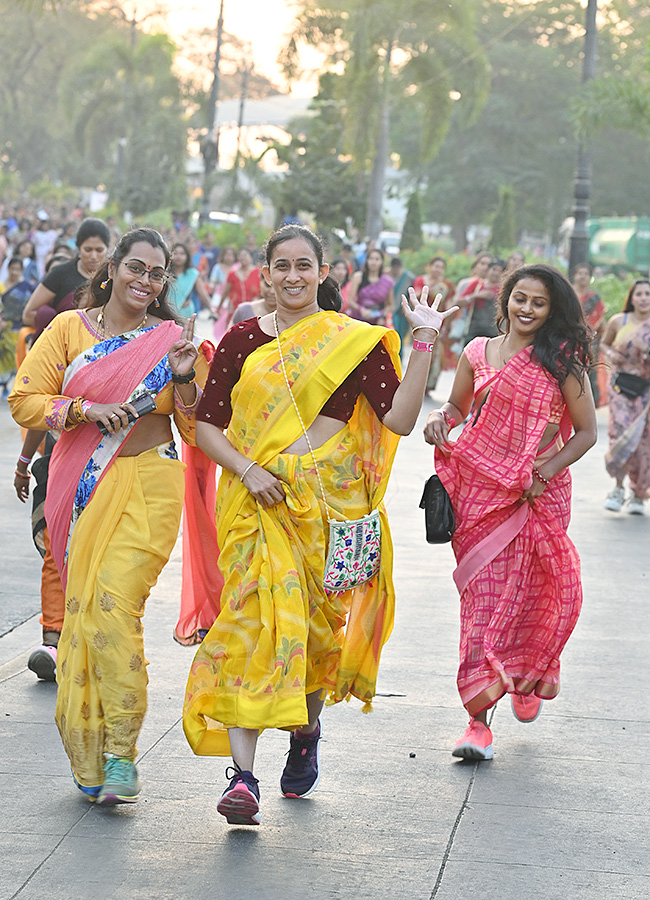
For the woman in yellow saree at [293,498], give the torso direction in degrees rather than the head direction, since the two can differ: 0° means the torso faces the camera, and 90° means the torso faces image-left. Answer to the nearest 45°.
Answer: approximately 0°

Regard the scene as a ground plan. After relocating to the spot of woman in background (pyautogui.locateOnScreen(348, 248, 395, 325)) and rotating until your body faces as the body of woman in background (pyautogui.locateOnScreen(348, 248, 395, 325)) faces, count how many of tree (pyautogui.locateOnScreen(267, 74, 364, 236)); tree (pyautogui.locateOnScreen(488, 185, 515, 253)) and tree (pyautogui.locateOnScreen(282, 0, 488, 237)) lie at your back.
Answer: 3

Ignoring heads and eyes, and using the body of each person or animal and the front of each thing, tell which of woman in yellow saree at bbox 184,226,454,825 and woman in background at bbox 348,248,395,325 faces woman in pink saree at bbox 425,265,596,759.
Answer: the woman in background

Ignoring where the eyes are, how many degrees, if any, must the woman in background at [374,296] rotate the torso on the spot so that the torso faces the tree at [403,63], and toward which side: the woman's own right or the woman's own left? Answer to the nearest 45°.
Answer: approximately 180°

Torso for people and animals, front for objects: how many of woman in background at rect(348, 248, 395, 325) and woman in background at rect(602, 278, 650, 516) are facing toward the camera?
2

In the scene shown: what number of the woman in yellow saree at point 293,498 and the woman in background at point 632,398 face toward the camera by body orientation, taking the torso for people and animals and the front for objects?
2

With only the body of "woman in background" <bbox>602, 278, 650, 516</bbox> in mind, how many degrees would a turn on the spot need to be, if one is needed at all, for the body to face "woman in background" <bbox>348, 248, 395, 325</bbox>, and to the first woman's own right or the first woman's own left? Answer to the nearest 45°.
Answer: approximately 135° to the first woman's own right

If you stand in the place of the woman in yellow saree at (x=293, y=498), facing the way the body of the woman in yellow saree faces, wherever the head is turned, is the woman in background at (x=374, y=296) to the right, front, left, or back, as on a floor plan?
back

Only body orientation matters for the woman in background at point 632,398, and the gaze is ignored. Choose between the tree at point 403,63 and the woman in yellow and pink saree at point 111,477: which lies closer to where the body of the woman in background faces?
the woman in yellow and pink saree

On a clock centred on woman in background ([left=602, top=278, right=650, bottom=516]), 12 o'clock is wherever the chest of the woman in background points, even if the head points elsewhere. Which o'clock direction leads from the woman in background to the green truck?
The green truck is roughly at 6 o'clock from the woman in background.

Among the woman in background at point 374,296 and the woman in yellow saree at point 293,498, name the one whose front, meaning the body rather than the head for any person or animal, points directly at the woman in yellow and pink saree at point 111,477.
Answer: the woman in background
